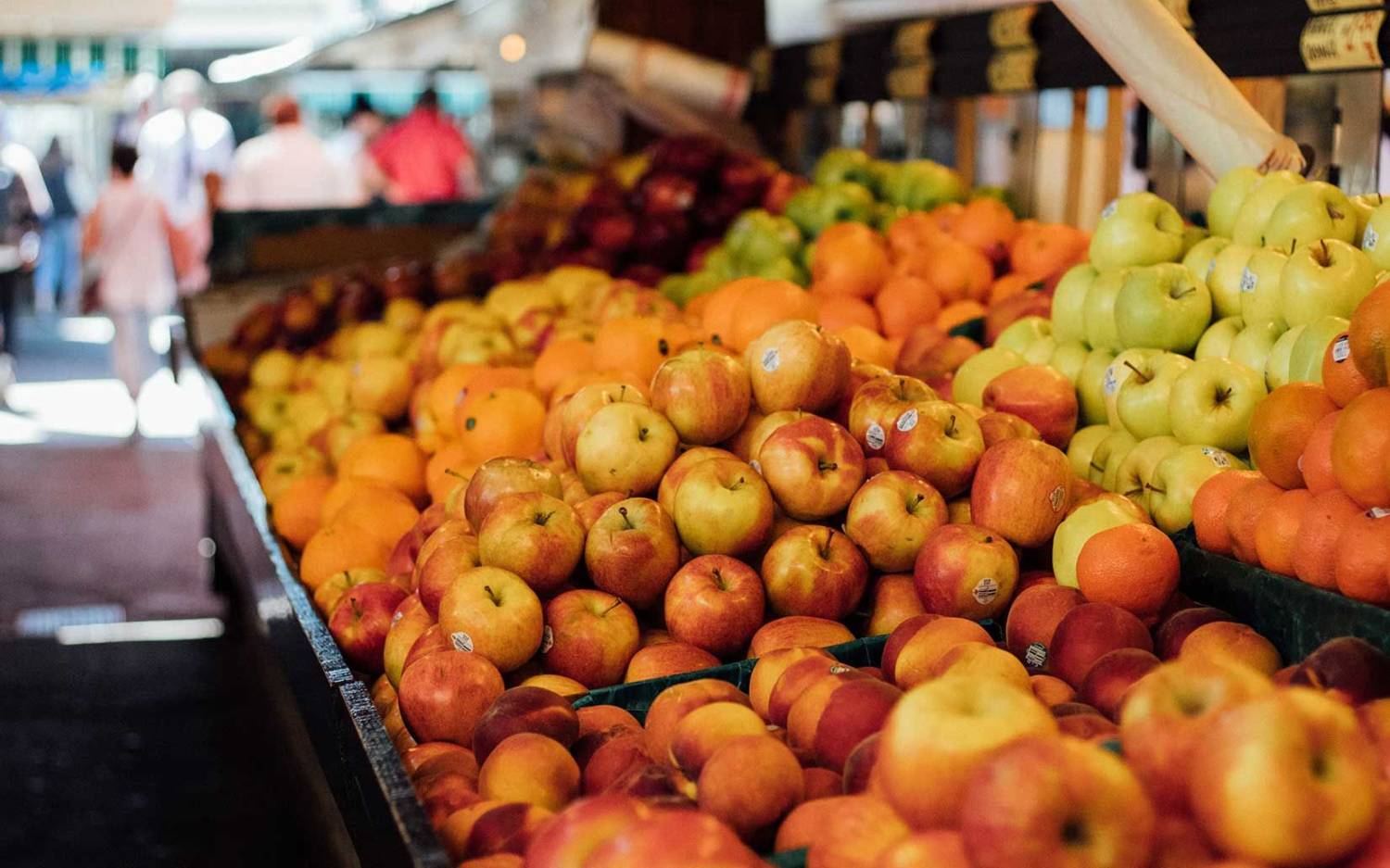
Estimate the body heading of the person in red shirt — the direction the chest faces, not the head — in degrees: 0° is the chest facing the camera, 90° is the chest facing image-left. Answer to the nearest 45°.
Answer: approximately 180°

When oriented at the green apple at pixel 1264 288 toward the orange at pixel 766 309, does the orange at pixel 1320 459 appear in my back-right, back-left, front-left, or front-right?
back-left

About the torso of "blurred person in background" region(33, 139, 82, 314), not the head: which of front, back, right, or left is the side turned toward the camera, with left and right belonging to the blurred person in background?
back

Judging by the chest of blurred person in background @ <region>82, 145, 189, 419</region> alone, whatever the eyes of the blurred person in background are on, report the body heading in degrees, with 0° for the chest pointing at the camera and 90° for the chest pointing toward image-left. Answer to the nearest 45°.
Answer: approximately 180°

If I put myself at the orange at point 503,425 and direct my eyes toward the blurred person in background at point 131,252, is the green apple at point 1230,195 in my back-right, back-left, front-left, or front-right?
back-right

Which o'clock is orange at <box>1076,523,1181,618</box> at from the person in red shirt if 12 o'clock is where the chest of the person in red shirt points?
The orange is roughly at 6 o'clock from the person in red shirt.

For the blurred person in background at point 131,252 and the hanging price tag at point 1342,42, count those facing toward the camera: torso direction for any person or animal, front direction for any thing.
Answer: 1

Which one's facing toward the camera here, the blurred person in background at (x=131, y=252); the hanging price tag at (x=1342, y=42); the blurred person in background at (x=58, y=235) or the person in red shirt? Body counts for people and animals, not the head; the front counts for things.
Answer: the hanging price tag

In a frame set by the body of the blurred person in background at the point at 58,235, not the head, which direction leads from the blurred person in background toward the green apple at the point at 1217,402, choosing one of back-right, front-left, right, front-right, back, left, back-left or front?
back

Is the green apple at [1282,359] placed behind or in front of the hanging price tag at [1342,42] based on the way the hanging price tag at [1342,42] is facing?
in front

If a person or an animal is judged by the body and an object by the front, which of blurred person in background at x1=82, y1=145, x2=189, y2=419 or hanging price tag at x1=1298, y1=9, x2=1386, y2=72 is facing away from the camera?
the blurred person in background
